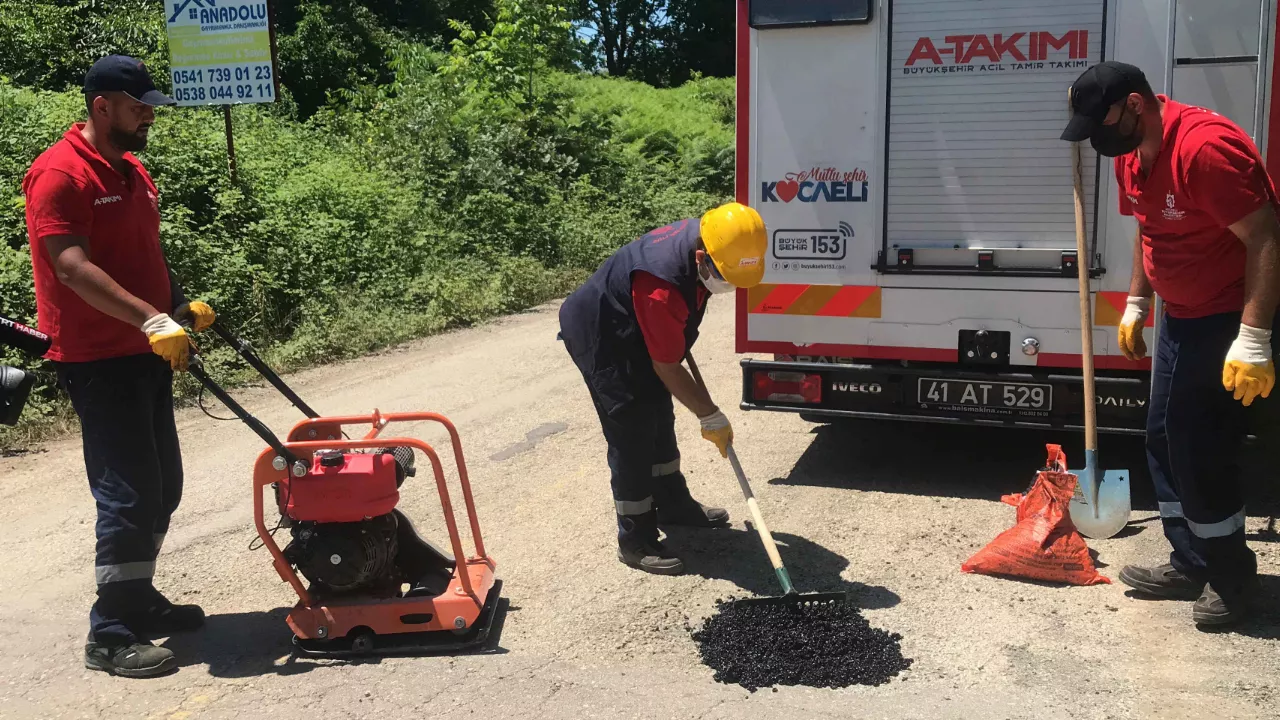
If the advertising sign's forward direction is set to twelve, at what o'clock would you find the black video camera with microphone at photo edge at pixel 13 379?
The black video camera with microphone at photo edge is roughly at 12 o'clock from the advertising sign.

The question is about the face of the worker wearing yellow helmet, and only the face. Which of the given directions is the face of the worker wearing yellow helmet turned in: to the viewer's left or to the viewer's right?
to the viewer's right

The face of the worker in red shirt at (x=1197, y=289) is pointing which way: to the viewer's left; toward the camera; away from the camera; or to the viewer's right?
to the viewer's left

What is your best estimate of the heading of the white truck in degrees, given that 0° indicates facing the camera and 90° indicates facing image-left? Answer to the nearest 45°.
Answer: approximately 180°

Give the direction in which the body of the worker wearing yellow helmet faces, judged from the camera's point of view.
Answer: to the viewer's right

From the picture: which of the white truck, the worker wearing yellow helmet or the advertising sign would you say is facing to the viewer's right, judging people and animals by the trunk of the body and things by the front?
the worker wearing yellow helmet

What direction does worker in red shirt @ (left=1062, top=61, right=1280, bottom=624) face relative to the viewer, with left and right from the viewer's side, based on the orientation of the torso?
facing the viewer and to the left of the viewer

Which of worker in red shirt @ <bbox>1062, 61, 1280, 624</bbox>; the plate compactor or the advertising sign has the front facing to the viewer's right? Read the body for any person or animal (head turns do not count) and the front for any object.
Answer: the plate compactor

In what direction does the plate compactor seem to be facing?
to the viewer's right

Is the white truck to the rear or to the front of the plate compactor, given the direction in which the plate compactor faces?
to the front

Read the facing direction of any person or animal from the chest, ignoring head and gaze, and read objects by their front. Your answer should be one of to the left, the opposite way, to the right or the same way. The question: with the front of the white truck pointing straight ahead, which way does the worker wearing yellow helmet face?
to the right

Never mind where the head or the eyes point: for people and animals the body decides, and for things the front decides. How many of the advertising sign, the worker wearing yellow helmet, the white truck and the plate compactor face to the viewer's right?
2
